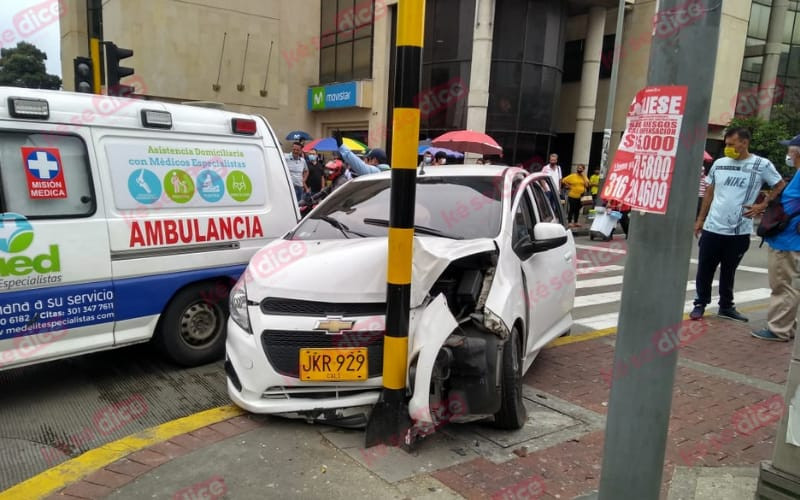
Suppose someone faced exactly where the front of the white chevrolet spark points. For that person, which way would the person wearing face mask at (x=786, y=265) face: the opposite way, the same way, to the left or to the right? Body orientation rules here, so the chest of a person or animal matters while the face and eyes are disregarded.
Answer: to the right

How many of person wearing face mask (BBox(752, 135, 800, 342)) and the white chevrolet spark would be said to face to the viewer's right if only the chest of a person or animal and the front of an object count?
0

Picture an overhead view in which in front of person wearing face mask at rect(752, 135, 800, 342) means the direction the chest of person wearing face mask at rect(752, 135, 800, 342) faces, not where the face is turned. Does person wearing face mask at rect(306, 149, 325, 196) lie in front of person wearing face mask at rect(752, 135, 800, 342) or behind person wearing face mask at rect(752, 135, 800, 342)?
in front

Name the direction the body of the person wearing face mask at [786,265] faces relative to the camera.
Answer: to the viewer's left

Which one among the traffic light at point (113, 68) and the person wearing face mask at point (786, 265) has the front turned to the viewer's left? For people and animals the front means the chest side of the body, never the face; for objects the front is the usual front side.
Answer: the person wearing face mask

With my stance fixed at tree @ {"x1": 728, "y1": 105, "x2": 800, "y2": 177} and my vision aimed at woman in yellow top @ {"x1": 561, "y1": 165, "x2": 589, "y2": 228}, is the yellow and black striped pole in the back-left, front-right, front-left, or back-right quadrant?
front-left

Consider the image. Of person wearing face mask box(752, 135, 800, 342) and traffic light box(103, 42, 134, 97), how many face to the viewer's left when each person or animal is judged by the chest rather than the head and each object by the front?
1

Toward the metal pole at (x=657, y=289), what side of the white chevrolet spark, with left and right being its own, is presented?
left

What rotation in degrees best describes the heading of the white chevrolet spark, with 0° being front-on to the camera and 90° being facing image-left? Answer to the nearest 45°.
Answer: approximately 45°

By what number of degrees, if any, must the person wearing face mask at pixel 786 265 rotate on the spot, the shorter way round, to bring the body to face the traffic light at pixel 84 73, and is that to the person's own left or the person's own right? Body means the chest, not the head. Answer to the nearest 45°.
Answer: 0° — they already face it
